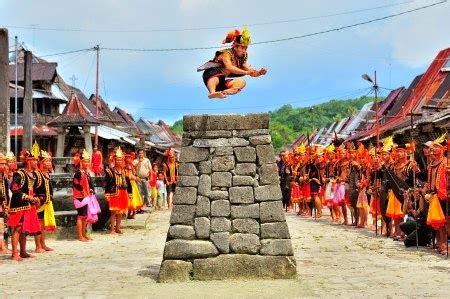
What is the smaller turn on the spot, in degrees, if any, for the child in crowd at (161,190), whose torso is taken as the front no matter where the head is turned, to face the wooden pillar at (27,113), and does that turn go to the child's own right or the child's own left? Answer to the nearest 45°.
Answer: approximately 45° to the child's own right

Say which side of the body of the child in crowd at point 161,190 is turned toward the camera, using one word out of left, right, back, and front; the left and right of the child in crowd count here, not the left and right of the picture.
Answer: front

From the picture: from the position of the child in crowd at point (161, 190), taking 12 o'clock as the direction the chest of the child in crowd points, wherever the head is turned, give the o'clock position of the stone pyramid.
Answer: The stone pyramid is roughly at 12 o'clock from the child in crowd.
